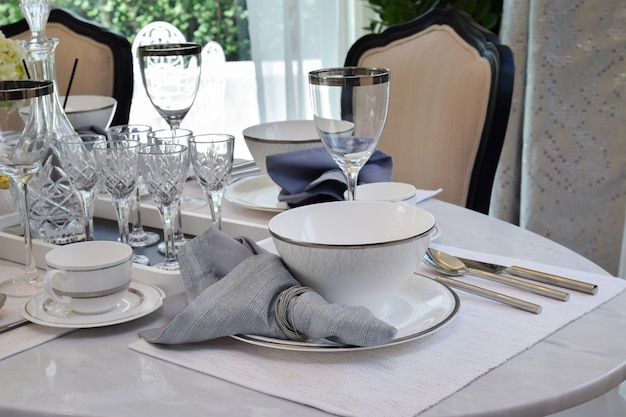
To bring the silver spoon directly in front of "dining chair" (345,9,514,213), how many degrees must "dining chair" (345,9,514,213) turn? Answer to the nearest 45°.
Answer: approximately 45° to its left

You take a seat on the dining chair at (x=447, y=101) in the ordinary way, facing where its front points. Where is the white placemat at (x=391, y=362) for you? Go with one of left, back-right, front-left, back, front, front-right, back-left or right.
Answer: front-left

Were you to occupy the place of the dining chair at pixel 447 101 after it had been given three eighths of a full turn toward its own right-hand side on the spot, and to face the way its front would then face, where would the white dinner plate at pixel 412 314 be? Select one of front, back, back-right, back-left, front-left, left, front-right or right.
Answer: back

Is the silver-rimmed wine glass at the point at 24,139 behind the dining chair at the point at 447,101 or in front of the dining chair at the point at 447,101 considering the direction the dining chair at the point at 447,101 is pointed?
in front

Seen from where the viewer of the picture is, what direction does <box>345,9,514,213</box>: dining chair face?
facing the viewer and to the left of the viewer

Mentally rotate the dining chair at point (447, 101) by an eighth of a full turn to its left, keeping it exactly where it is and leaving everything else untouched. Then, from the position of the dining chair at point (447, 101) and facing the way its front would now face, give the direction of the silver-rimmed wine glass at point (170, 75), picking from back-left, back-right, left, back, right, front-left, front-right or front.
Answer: front-right

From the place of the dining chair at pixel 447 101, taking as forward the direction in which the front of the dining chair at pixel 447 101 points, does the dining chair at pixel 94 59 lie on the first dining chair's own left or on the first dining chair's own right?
on the first dining chair's own right

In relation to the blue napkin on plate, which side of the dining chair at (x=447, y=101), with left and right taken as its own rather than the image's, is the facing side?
front

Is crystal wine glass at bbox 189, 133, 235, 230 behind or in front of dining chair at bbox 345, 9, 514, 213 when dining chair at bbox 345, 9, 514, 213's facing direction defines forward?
in front

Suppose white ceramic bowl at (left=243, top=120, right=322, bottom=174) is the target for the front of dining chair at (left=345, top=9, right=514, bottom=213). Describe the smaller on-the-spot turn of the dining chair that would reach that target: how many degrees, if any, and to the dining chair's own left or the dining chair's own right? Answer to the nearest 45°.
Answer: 0° — it already faces it
